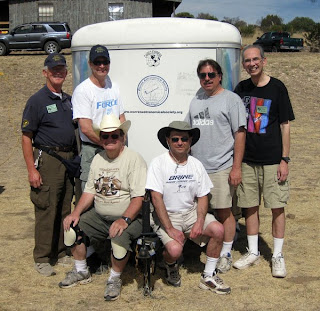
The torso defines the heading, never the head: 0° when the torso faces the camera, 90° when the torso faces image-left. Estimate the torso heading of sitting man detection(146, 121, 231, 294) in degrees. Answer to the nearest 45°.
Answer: approximately 0°

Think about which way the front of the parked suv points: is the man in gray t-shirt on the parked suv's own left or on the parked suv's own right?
on the parked suv's own left

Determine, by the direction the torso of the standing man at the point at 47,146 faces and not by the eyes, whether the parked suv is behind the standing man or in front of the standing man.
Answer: behind

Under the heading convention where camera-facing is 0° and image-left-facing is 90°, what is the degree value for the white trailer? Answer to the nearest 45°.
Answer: approximately 0°

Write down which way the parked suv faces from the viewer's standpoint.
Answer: facing to the left of the viewer

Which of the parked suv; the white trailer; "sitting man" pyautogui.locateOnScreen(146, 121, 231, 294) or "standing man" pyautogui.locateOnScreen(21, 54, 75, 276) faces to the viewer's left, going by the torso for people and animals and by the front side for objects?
the parked suv
